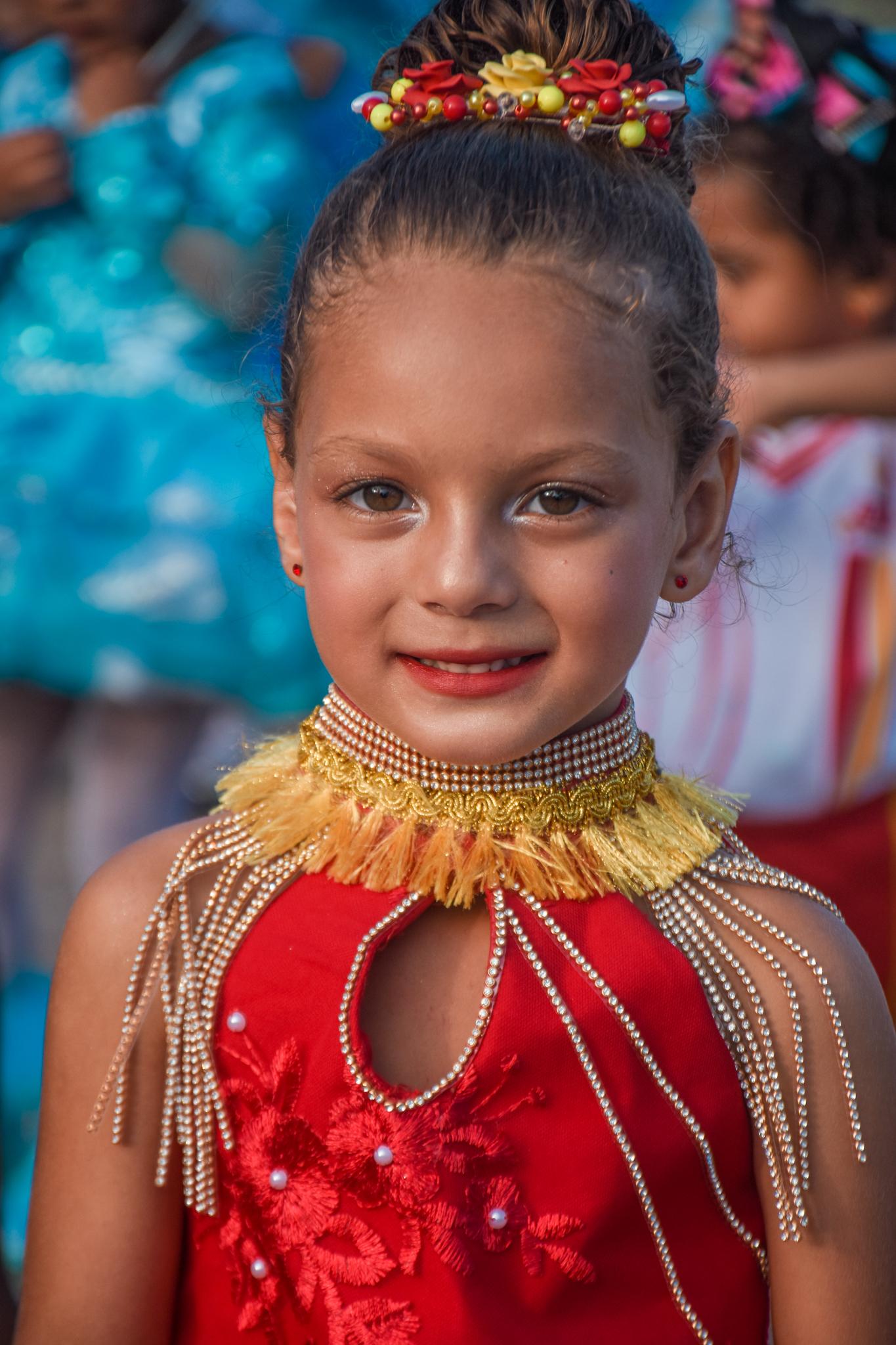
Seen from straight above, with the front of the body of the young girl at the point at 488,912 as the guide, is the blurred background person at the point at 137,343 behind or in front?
behind

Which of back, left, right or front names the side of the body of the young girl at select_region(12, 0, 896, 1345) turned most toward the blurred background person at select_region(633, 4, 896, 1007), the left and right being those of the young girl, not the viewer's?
back

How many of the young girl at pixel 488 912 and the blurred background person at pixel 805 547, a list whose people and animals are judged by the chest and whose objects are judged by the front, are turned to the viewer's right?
0
